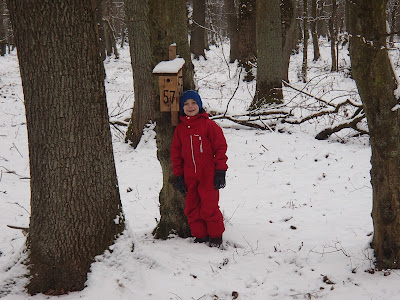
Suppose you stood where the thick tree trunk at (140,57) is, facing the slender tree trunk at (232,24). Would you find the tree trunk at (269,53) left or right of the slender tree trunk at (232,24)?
right

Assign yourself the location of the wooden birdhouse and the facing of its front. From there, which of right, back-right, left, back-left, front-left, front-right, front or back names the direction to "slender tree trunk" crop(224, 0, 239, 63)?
back

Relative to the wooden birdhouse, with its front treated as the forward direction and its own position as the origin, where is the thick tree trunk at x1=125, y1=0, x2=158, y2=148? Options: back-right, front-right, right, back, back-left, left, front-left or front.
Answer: back

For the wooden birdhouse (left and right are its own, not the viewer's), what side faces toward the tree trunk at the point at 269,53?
back

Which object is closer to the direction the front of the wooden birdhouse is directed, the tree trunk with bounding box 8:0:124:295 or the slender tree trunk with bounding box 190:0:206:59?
the tree trunk

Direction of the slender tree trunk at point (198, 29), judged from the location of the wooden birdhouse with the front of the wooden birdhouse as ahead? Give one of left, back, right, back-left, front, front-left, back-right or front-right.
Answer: back

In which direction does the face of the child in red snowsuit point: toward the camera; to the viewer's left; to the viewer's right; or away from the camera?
toward the camera

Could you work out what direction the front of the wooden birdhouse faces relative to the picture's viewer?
facing the viewer
